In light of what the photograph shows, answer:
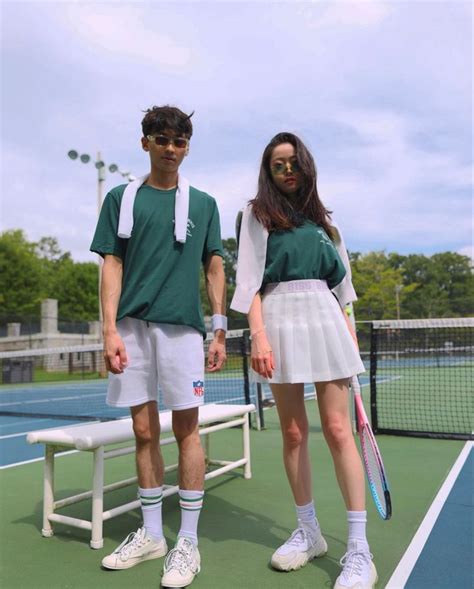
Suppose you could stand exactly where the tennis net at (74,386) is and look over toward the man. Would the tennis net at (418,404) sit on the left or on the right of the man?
left

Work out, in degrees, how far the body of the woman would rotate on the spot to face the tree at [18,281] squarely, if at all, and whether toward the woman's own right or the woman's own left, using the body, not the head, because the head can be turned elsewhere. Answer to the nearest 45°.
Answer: approximately 135° to the woman's own right

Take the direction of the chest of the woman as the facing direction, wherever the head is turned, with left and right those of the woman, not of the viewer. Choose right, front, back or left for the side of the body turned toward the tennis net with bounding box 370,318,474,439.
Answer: back

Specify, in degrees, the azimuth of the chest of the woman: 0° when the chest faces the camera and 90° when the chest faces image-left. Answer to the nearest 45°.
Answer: approximately 0°

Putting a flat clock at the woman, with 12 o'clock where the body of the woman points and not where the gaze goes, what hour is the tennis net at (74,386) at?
The tennis net is roughly at 5 o'clock from the woman.

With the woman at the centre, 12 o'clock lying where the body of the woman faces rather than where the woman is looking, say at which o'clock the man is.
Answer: The man is roughly at 3 o'clock from the woman.
